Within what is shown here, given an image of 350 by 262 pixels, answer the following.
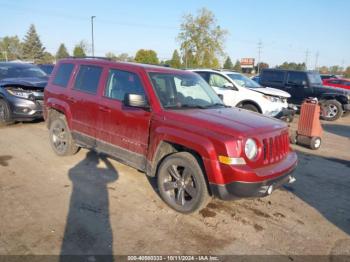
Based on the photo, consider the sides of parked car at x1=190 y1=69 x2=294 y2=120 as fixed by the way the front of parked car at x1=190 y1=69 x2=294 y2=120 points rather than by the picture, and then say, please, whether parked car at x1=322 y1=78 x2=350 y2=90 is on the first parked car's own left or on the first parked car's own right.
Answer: on the first parked car's own left

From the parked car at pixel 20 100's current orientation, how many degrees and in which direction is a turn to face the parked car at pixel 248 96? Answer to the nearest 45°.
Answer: approximately 45° to its left

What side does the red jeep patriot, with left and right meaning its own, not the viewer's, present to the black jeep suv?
left

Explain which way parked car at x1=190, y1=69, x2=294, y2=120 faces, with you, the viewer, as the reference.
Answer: facing the viewer and to the right of the viewer

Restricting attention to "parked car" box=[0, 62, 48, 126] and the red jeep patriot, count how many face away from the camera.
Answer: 0

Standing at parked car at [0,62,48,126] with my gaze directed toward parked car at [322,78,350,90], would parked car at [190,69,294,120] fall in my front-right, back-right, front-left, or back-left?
front-right

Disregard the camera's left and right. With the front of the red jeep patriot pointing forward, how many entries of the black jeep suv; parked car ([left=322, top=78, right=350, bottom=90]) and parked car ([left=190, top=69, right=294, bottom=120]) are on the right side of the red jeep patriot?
0

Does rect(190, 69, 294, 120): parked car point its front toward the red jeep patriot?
no

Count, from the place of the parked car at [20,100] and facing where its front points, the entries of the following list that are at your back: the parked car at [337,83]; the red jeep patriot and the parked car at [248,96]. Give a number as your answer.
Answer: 0

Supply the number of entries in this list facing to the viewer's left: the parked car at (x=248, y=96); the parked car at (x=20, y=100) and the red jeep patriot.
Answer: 0

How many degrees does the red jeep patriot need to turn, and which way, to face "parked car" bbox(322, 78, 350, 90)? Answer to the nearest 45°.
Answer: approximately 90° to its left

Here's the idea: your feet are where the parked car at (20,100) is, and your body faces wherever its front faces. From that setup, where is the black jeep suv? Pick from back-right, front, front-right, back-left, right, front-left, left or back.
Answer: front-left

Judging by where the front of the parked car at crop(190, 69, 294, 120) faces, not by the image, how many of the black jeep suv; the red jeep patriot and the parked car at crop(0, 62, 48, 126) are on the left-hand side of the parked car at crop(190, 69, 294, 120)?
1

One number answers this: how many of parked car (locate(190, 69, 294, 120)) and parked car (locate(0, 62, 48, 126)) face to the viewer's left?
0

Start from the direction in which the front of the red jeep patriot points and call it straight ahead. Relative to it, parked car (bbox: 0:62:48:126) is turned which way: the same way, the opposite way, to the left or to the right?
the same way

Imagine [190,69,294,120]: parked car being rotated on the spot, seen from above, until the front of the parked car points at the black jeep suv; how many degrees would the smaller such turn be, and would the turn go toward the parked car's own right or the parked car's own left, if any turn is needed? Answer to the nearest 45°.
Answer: approximately 90° to the parked car's own left
